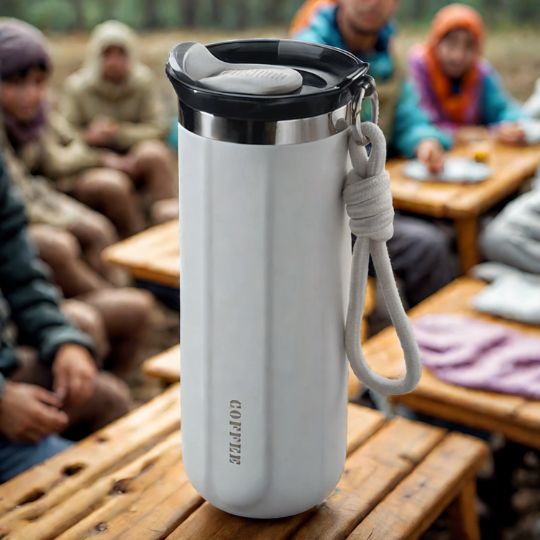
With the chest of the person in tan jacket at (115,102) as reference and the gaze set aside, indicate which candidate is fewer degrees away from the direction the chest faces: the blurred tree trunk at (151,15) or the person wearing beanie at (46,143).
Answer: the person wearing beanie

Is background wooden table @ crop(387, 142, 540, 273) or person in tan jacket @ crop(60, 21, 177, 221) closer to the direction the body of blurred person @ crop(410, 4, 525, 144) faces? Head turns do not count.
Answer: the background wooden table

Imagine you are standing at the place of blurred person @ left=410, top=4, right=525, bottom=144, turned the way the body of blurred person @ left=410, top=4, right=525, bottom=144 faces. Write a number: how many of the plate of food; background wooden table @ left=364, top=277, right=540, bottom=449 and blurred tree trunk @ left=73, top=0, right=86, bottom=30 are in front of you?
2

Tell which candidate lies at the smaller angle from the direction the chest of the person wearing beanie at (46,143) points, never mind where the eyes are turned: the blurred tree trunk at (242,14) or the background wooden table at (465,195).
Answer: the background wooden table

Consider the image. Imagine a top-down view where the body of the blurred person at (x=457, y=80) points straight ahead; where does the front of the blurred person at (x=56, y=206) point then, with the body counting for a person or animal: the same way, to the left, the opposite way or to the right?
to the left

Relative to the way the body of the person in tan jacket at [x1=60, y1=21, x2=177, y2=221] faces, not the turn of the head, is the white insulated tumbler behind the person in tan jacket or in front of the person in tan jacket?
in front

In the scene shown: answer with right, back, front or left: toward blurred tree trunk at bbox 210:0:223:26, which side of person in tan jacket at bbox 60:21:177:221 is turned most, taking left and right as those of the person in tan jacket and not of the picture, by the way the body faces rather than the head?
back

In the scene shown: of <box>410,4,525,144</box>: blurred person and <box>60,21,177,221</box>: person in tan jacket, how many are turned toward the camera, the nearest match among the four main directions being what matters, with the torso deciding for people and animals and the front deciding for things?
2

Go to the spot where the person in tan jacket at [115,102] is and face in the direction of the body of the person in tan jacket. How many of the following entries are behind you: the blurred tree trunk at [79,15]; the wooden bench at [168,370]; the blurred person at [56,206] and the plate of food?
1

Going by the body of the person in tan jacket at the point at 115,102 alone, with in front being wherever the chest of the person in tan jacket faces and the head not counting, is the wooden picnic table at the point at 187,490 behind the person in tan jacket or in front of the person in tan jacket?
in front
